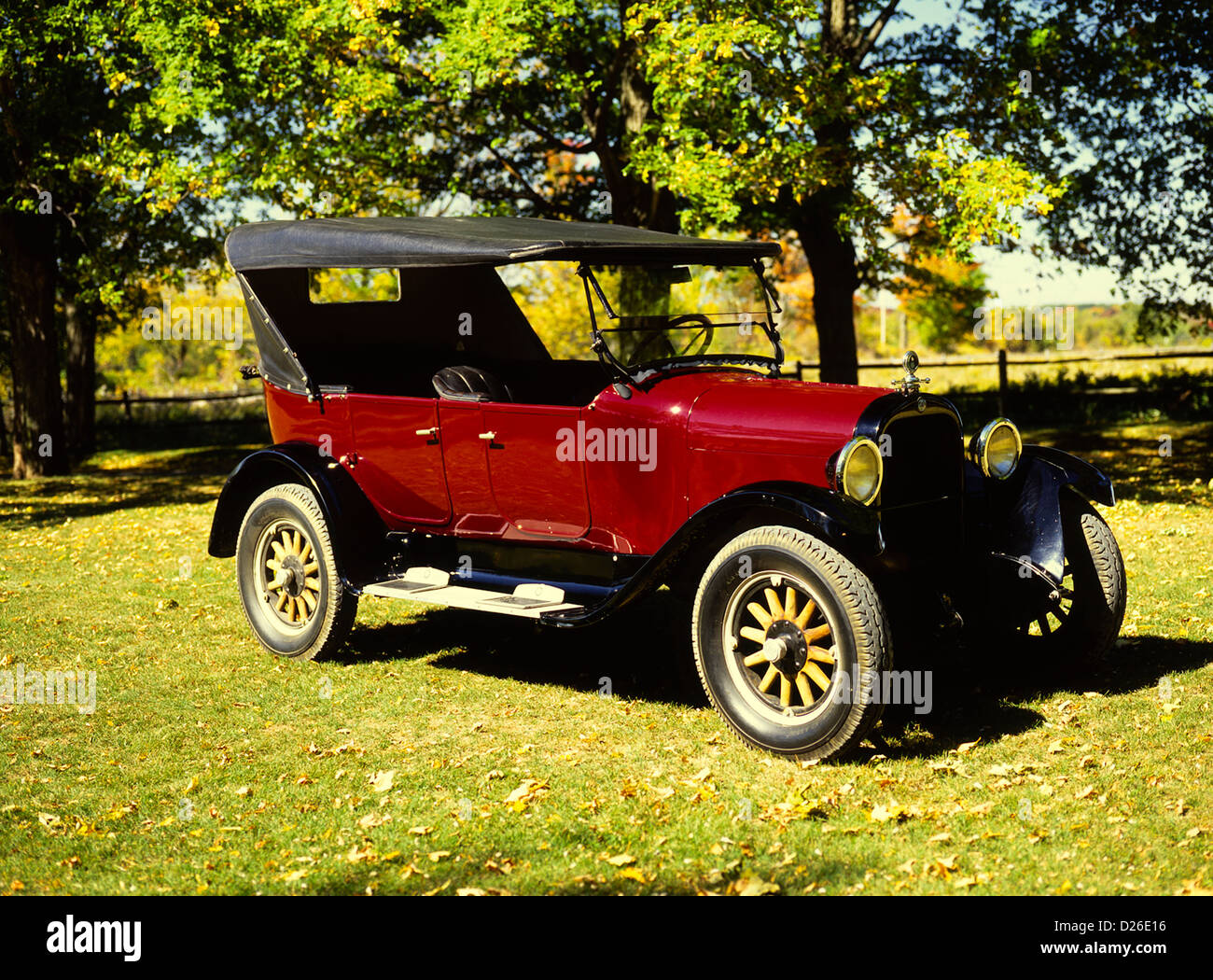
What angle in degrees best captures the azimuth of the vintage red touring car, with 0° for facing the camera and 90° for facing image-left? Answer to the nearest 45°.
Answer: approximately 315°

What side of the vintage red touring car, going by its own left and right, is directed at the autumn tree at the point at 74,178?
back
